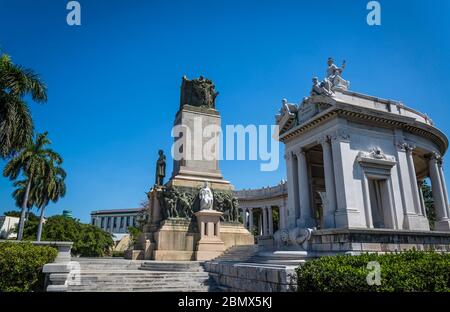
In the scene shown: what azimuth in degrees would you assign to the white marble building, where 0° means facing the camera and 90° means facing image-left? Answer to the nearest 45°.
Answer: approximately 45°

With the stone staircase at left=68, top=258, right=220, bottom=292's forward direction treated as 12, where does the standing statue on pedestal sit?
The standing statue on pedestal is roughly at 7 o'clock from the stone staircase.

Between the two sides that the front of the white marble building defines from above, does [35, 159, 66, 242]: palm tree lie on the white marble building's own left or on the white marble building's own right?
on the white marble building's own right

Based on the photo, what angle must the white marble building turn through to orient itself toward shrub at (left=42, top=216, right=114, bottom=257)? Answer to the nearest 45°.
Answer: approximately 45° to its right

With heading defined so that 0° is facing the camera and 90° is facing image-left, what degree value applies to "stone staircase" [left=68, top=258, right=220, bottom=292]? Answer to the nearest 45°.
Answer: approximately 0°

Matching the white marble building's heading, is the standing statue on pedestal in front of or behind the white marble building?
in front

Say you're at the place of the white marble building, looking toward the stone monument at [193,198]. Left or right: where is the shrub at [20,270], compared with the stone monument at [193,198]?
left

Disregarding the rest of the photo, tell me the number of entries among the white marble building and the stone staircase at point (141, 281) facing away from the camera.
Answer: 0

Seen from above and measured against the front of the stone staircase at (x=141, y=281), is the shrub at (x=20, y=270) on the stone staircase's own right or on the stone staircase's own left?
on the stone staircase's own right

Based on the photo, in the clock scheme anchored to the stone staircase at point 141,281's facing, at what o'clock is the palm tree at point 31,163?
The palm tree is roughly at 5 o'clock from the stone staircase.
